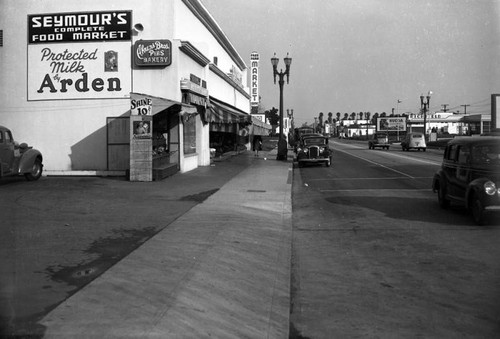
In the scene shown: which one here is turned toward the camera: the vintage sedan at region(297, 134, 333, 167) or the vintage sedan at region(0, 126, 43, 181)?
the vintage sedan at region(297, 134, 333, 167)

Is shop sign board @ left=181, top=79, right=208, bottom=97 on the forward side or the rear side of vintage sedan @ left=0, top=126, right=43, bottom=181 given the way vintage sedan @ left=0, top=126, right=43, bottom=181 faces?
on the forward side

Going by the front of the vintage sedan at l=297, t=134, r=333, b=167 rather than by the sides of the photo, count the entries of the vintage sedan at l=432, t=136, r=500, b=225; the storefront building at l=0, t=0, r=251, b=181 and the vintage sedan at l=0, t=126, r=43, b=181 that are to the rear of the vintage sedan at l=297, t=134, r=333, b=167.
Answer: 0

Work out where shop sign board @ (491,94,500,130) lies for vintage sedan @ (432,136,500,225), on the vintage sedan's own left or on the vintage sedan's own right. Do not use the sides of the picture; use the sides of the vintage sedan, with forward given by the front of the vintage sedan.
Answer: on the vintage sedan's own left

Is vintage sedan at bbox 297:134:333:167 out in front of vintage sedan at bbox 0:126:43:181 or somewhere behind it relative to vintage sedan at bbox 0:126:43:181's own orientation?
in front

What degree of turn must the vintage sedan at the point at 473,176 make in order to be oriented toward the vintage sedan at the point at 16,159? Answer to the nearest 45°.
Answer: approximately 135° to its right

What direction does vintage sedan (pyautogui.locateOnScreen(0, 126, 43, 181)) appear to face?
to the viewer's right

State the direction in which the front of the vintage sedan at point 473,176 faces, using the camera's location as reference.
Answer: facing the viewer and to the right of the viewer

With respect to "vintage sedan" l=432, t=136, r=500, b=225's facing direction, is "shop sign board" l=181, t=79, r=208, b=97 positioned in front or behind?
behind

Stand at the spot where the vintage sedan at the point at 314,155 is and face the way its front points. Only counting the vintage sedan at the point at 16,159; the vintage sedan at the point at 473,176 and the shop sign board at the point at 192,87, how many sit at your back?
0

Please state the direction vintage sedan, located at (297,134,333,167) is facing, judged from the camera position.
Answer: facing the viewer

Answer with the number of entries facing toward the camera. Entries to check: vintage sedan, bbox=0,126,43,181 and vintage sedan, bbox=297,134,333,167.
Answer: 1
